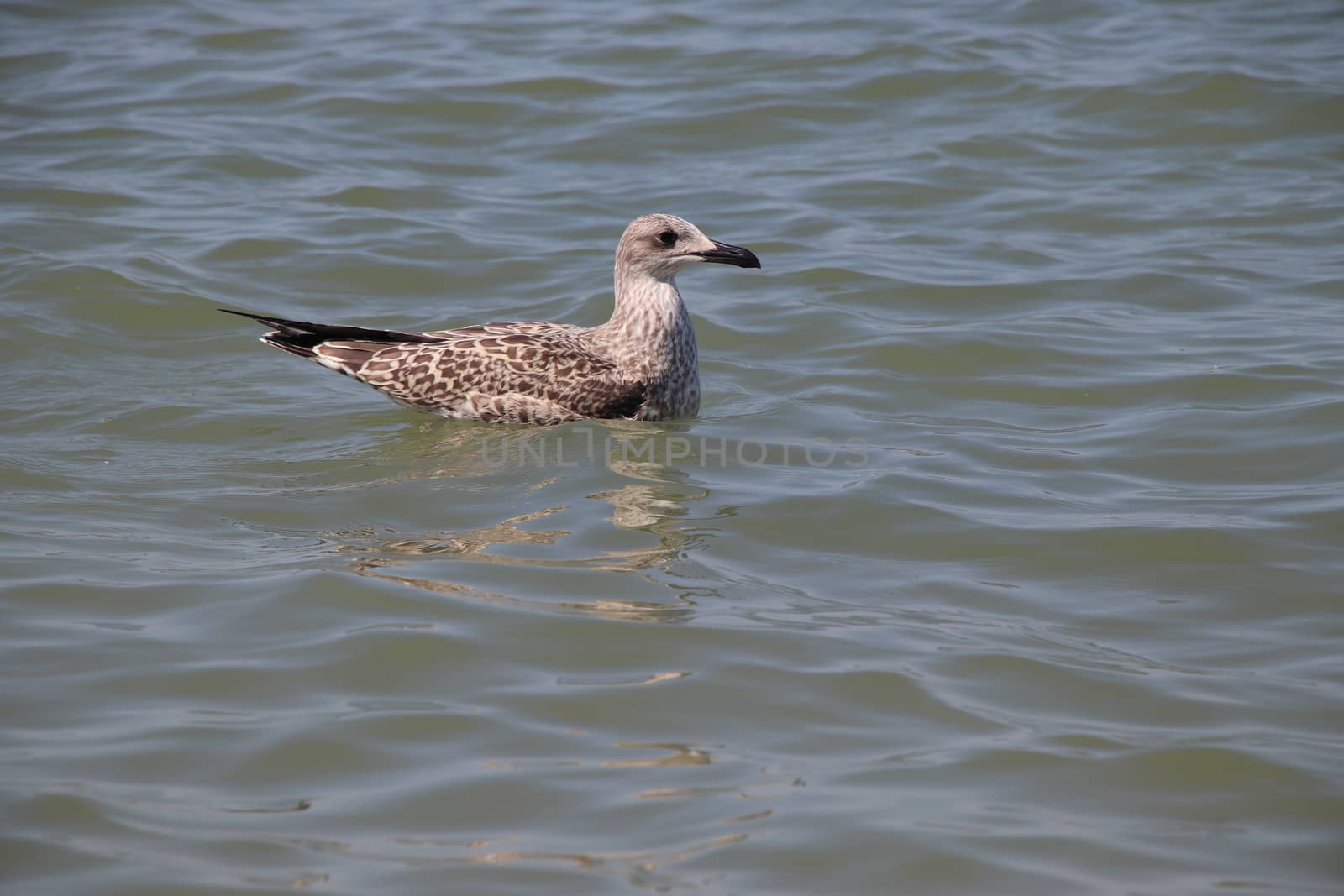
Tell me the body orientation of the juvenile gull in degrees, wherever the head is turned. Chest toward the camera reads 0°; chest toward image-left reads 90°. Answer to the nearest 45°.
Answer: approximately 270°
